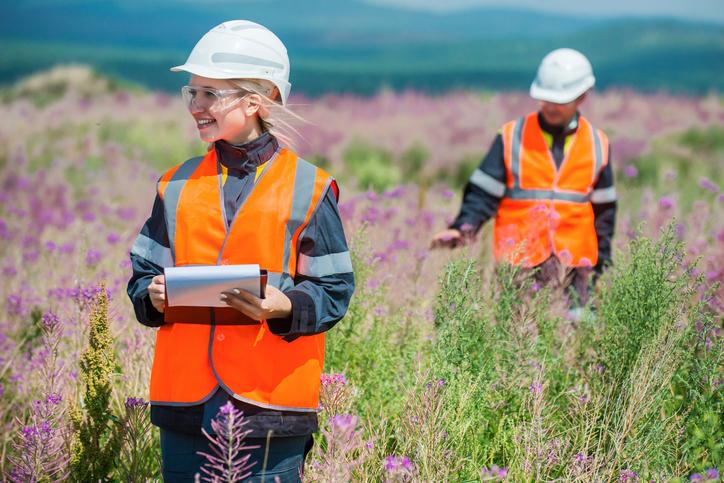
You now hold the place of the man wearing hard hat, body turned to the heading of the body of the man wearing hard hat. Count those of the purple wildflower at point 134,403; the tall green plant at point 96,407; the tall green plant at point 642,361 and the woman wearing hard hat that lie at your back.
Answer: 0

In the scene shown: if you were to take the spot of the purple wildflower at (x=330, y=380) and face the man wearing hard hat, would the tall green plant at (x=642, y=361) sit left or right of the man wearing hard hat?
right

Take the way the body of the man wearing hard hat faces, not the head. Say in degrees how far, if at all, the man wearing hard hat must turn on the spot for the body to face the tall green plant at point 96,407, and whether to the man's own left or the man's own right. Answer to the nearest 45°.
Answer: approximately 45° to the man's own right

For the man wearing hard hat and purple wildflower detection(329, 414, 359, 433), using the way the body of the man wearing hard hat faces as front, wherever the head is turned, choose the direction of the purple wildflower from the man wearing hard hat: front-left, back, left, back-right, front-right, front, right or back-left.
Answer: front

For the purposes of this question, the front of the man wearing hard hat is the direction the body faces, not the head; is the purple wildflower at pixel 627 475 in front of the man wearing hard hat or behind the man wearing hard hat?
in front

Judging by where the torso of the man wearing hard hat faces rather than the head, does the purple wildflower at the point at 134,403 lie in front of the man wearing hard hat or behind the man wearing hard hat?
in front

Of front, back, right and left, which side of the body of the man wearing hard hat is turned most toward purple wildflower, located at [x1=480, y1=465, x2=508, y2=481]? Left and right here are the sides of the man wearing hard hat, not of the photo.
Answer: front

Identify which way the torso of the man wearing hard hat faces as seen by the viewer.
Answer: toward the camera

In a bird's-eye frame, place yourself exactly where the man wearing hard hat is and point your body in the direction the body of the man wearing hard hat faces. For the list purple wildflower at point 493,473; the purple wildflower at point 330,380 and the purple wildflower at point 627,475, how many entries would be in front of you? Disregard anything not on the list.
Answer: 3

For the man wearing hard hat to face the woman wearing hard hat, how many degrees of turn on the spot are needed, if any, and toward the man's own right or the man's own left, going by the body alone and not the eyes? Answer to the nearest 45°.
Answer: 0° — they already face them

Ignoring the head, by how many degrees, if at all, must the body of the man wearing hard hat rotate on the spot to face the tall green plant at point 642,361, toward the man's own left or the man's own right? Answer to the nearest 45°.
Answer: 0° — they already face it

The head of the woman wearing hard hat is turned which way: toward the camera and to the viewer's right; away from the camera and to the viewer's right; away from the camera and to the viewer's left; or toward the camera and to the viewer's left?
toward the camera and to the viewer's left

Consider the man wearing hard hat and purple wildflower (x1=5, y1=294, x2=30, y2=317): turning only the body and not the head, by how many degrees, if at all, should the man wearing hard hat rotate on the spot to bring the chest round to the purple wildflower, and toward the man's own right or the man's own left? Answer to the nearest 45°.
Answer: approximately 90° to the man's own right

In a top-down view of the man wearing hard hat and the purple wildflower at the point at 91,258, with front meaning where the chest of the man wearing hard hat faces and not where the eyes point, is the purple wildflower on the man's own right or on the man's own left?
on the man's own right

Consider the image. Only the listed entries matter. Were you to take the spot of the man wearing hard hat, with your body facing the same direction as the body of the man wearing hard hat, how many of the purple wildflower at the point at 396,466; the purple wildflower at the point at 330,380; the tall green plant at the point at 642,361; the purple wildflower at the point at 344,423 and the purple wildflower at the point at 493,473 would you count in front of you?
5

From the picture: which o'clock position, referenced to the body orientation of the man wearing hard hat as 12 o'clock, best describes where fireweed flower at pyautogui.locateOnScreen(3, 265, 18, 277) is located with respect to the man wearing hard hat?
The fireweed flower is roughly at 3 o'clock from the man wearing hard hat.

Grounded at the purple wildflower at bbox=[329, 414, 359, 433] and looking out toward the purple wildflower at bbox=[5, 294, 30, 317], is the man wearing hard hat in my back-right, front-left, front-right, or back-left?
front-right
